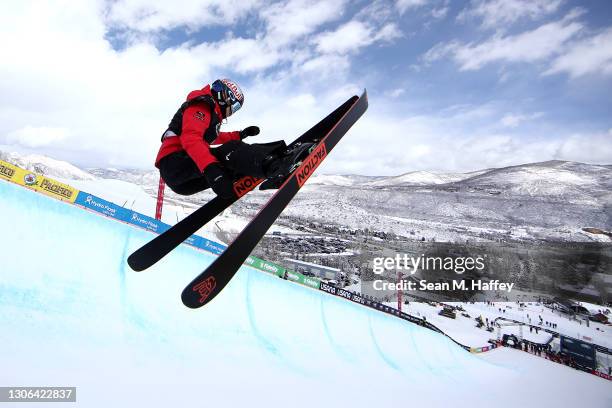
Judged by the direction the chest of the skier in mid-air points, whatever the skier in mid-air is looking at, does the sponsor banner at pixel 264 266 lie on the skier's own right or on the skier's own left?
on the skier's own left

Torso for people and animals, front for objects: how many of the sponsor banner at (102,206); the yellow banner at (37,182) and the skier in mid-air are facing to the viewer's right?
1

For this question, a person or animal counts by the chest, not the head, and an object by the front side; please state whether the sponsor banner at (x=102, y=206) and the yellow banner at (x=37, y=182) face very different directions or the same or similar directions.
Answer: same or similar directions

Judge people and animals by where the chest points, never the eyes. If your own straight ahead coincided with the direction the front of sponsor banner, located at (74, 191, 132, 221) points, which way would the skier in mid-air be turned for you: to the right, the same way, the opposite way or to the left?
to the left

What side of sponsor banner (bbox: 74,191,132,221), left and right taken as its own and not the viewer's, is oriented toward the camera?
front

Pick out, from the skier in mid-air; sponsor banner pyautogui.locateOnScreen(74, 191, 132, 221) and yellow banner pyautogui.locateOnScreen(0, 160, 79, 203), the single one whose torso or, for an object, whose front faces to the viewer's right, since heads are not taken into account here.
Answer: the skier in mid-air

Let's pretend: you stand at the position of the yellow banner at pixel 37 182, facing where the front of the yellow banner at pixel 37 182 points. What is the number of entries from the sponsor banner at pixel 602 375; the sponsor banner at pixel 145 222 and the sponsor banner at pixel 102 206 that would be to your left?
3

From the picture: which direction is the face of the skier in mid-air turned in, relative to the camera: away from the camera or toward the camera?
toward the camera

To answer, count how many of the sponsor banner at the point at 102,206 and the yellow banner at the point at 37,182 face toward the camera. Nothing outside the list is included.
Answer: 2

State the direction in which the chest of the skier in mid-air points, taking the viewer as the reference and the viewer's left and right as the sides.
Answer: facing to the right of the viewer

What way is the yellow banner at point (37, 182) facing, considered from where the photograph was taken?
facing the viewer

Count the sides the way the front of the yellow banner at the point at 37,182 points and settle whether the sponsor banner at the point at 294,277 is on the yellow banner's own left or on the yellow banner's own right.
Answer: on the yellow banner's own left

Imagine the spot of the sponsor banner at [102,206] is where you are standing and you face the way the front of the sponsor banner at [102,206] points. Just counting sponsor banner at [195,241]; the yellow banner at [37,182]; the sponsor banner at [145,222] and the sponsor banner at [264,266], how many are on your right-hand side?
1

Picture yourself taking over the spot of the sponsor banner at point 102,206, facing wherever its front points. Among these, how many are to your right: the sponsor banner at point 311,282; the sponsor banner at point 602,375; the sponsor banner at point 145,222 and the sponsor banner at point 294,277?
0
